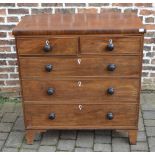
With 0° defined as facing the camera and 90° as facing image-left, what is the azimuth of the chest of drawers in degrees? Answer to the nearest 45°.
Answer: approximately 0°
